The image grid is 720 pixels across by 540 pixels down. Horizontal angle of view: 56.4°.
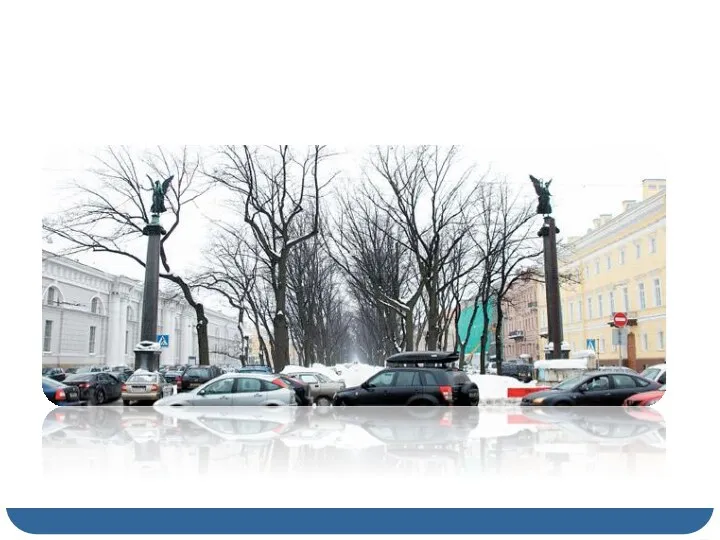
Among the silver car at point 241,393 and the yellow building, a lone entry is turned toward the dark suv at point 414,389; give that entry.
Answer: the yellow building

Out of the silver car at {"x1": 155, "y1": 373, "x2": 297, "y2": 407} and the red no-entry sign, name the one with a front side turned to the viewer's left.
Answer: the silver car

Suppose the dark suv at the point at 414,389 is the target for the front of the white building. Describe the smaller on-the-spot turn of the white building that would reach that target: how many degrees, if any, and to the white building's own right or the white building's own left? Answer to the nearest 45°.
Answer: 0° — it already faces it

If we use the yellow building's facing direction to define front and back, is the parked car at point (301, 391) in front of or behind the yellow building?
in front

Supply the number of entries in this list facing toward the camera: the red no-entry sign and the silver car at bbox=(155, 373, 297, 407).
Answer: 1

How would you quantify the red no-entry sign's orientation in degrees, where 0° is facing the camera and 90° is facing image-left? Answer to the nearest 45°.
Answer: approximately 0°

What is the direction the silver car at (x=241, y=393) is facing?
to the viewer's left

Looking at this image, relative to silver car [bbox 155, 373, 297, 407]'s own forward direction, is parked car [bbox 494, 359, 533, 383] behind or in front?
behind

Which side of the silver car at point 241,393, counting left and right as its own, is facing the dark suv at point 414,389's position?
back
